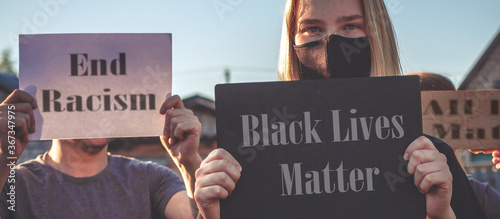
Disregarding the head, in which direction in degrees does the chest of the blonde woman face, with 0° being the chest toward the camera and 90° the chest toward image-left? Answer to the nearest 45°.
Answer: approximately 0°
